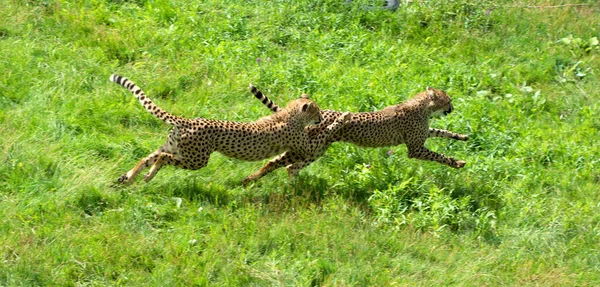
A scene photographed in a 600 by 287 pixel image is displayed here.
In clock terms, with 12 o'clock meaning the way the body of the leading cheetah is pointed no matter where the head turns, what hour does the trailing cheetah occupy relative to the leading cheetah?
The trailing cheetah is roughly at 5 o'clock from the leading cheetah.

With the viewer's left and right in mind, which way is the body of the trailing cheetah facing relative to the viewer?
facing to the right of the viewer

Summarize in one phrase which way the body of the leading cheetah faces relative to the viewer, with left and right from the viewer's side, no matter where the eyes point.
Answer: facing to the right of the viewer

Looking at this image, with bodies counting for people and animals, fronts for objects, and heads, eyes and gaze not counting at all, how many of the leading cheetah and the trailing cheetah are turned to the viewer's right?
2

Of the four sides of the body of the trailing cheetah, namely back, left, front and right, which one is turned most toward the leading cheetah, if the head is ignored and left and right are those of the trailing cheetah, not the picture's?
front
